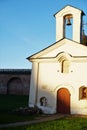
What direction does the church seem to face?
toward the camera
